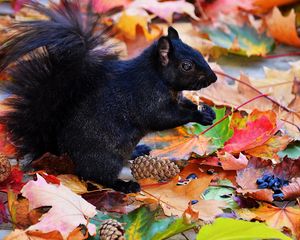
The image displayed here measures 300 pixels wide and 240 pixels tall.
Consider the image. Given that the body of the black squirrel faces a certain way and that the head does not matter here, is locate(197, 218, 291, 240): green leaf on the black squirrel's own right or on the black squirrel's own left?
on the black squirrel's own right

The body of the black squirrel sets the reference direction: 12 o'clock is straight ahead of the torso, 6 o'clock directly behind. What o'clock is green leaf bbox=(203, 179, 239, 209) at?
The green leaf is roughly at 1 o'clock from the black squirrel.

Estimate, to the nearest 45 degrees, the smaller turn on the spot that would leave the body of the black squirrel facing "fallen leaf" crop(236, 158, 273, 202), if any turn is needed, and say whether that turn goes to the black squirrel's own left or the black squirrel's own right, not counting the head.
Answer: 0° — it already faces it

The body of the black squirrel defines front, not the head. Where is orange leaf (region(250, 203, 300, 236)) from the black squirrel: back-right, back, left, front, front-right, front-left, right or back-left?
front-right

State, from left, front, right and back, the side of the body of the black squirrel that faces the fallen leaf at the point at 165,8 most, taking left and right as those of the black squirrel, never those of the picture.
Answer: left

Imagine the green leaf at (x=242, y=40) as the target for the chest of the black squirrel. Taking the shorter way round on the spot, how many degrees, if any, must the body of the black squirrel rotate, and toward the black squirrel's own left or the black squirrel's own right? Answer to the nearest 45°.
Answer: approximately 45° to the black squirrel's own left

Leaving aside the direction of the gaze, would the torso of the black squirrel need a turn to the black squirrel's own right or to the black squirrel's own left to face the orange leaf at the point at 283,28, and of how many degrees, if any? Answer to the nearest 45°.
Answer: approximately 45° to the black squirrel's own left

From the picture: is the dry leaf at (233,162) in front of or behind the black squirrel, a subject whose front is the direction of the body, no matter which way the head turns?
in front

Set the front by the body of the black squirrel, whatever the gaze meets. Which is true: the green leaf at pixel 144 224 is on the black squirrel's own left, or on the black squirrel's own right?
on the black squirrel's own right

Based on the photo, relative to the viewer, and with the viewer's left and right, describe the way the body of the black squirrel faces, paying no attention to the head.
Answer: facing to the right of the viewer

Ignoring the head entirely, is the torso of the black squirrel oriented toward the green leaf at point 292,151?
yes
